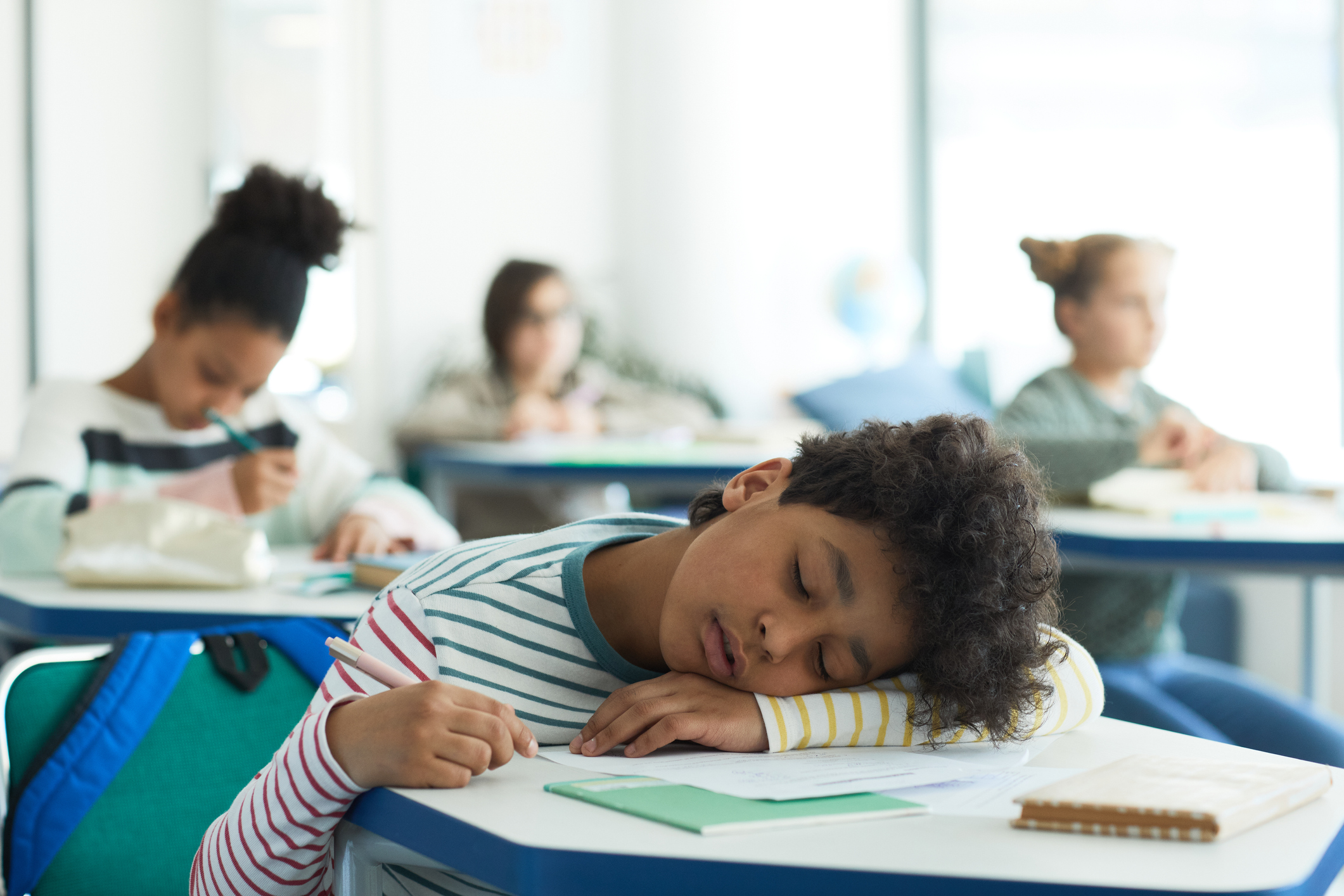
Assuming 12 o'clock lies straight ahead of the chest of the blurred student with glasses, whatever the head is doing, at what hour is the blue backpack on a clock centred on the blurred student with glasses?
The blue backpack is roughly at 12 o'clock from the blurred student with glasses.

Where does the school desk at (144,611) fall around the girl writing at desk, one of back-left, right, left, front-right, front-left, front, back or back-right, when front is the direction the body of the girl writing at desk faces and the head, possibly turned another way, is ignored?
front-right

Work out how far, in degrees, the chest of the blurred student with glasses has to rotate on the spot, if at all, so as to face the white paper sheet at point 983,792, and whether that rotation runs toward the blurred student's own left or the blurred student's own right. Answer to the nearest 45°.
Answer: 0° — they already face it

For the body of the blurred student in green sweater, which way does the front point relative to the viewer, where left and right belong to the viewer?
facing the viewer and to the right of the viewer

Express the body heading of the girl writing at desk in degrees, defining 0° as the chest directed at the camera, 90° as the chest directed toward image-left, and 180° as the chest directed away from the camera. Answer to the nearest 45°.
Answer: approximately 315°

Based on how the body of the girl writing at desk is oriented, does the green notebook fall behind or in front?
in front
